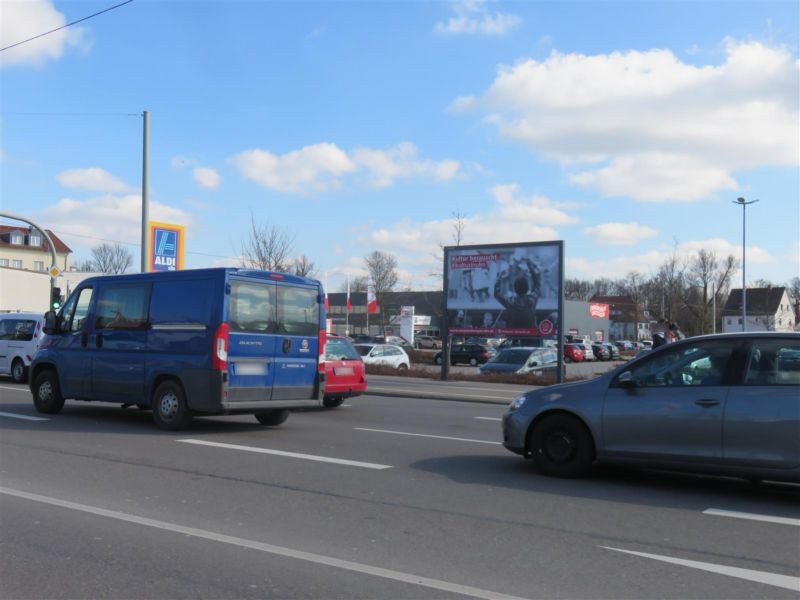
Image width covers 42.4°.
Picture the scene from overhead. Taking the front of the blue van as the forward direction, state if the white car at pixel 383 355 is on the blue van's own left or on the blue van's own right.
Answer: on the blue van's own right

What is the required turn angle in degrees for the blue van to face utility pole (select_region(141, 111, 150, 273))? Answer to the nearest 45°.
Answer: approximately 45° to its right

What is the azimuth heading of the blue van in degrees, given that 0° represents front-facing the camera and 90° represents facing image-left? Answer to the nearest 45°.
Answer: approximately 135°

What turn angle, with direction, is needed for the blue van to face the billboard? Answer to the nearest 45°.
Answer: approximately 90° to its right

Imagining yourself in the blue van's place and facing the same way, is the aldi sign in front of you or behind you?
in front

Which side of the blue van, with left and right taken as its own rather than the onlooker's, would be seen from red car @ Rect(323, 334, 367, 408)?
right
